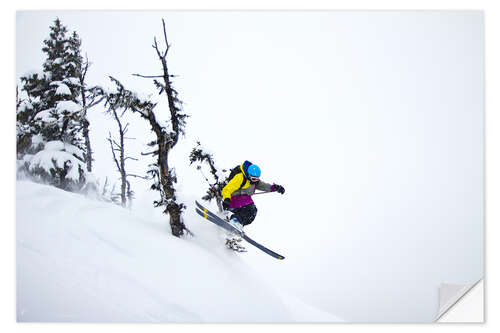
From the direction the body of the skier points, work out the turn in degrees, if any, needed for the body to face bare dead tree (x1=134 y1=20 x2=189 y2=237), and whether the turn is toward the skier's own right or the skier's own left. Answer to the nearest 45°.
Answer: approximately 135° to the skier's own right

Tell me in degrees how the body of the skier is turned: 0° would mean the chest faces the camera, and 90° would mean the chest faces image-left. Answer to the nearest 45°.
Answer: approximately 315°
